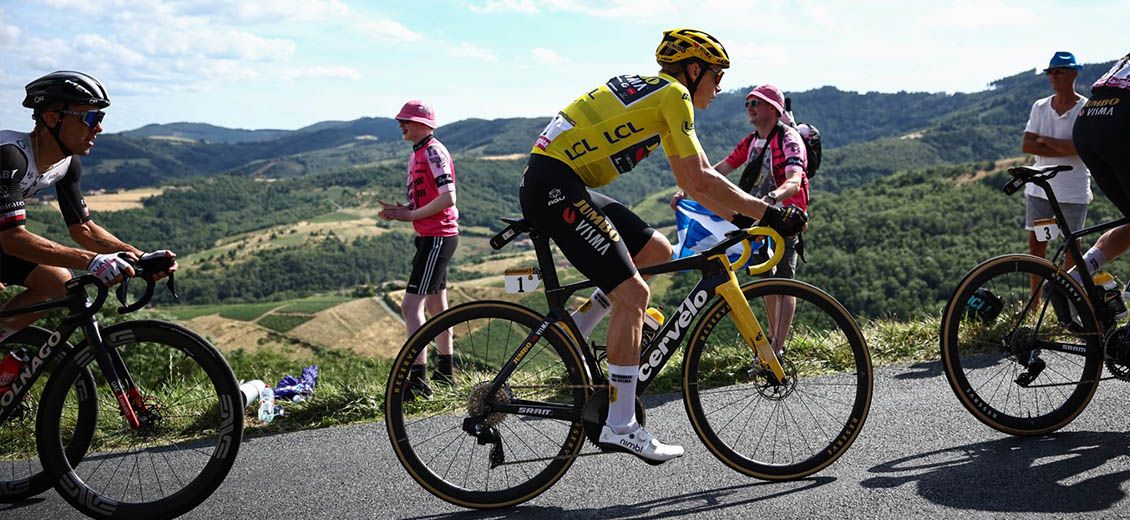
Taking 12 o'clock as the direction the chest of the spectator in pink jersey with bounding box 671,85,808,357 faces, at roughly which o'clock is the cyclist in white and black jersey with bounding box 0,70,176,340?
The cyclist in white and black jersey is roughly at 12 o'clock from the spectator in pink jersey.

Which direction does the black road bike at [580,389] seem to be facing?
to the viewer's right

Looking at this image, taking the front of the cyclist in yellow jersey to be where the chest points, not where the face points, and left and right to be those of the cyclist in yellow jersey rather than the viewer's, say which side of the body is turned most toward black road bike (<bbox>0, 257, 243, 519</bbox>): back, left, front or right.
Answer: back

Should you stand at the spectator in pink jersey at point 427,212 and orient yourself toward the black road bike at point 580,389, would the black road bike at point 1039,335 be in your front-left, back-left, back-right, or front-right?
front-left

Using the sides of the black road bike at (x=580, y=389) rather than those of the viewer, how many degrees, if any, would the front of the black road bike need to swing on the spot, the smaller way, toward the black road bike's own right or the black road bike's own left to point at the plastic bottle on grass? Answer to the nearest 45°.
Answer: approximately 135° to the black road bike's own left

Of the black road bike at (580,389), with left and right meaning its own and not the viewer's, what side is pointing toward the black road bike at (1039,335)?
front

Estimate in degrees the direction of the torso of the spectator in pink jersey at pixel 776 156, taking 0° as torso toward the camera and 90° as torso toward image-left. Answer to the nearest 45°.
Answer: approximately 45°

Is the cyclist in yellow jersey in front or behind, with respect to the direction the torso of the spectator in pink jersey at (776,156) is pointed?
in front

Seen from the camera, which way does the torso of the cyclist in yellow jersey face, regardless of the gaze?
to the viewer's right

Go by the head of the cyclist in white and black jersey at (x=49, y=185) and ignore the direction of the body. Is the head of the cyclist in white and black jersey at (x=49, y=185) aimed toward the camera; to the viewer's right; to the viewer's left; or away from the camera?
to the viewer's right

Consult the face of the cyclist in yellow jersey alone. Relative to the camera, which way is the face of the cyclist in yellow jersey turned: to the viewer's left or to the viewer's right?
to the viewer's right

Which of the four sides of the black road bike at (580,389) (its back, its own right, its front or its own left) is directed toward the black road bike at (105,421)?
back

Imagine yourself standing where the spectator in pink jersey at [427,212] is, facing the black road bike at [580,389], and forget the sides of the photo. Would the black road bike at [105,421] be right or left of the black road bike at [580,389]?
right
